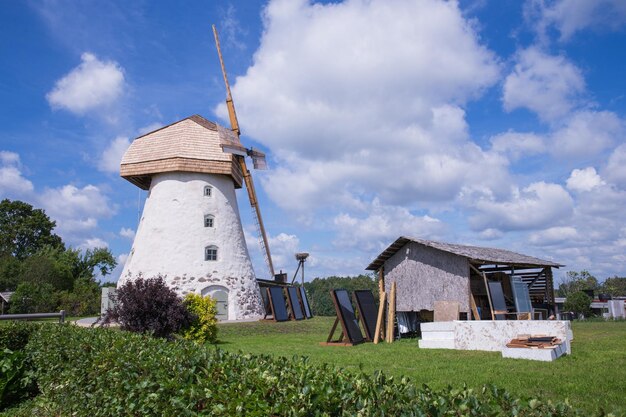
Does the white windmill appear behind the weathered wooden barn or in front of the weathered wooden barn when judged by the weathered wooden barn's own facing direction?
behind

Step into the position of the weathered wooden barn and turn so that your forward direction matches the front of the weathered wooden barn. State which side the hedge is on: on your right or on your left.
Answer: on your right

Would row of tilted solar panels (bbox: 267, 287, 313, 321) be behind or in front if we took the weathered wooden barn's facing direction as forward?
behind

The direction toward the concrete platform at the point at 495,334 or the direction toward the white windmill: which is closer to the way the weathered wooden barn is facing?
the concrete platform

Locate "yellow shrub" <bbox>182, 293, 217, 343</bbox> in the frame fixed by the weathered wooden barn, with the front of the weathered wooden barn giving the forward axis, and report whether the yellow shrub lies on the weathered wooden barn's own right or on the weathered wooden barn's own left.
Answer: on the weathered wooden barn's own right

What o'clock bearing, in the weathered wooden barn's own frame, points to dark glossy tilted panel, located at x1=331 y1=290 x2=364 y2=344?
The dark glossy tilted panel is roughly at 3 o'clock from the weathered wooden barn.

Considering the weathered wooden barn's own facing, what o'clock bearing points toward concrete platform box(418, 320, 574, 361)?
The concrete platform is roughly at 1 o'clock from the weathered wooden barn.

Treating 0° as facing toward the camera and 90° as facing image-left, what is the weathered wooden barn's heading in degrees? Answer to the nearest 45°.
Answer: approximately 315°

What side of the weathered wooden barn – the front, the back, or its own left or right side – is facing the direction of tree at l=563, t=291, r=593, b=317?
left

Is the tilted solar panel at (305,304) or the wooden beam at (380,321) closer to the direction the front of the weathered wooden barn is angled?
the wooden beam

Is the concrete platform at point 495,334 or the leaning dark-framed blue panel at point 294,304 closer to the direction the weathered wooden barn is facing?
the concrete platform

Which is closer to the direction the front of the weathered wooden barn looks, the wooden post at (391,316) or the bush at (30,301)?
the wooden post
